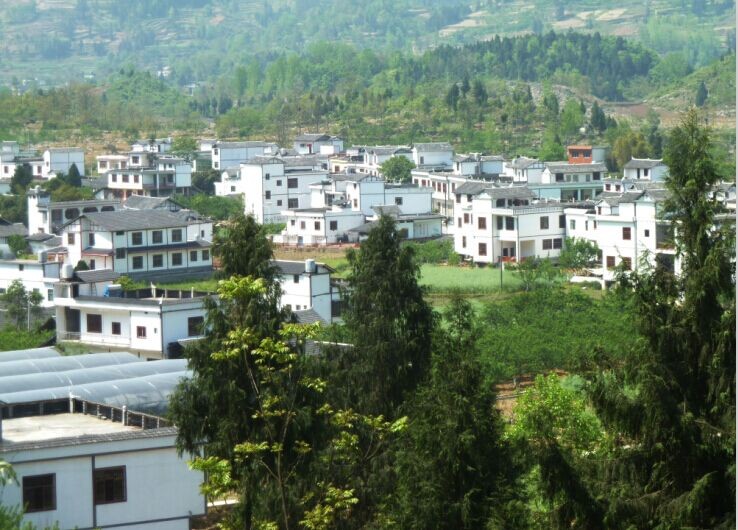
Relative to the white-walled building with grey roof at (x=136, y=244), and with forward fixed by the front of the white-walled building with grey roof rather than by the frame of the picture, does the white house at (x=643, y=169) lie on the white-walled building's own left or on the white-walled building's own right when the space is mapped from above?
on the white-walled building's own left

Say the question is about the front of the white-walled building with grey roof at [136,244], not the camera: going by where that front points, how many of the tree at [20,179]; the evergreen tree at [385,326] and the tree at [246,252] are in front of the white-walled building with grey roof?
2

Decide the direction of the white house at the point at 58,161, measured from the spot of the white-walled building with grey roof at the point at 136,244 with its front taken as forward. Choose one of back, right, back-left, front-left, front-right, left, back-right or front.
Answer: back

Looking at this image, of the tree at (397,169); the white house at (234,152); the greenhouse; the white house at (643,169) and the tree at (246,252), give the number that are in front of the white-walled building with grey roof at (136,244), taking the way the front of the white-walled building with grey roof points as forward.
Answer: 2

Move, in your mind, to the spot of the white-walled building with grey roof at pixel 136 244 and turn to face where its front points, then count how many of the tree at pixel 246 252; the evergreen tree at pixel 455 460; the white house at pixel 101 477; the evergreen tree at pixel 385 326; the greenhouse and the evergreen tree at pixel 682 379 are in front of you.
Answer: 6

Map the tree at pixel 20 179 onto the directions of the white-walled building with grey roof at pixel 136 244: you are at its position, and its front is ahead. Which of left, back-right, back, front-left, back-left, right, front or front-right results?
back

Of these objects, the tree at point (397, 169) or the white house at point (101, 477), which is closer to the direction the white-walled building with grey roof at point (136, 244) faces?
the white house

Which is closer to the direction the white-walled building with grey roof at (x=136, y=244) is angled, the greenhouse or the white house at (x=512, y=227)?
the greenhouse

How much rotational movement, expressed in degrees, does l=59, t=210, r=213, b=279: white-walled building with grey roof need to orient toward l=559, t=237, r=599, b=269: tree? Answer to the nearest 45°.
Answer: approximately 90° to its left

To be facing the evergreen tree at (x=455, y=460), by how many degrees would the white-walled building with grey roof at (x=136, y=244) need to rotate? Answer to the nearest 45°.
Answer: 0° — it already faces it

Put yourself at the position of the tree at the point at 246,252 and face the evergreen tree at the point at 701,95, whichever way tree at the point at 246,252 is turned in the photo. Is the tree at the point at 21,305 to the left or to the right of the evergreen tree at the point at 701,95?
left

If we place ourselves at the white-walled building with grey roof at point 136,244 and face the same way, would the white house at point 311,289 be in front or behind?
in front

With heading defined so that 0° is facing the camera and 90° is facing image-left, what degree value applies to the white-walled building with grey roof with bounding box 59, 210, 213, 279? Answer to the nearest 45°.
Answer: approximately 0°

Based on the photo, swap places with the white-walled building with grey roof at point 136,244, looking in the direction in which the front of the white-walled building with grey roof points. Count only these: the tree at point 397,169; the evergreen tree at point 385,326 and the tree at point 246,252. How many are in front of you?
2

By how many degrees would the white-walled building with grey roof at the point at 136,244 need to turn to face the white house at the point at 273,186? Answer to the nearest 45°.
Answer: approximately 180°

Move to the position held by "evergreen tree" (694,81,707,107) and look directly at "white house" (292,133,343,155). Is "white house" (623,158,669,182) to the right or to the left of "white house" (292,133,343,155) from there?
left

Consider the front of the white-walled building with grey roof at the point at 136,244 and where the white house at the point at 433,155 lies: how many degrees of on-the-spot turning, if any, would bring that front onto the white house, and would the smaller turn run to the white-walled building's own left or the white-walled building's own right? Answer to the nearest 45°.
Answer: approximately 135° to the white-walled building's own left

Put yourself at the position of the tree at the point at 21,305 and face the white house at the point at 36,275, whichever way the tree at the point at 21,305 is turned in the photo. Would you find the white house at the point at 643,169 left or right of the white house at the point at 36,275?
right
